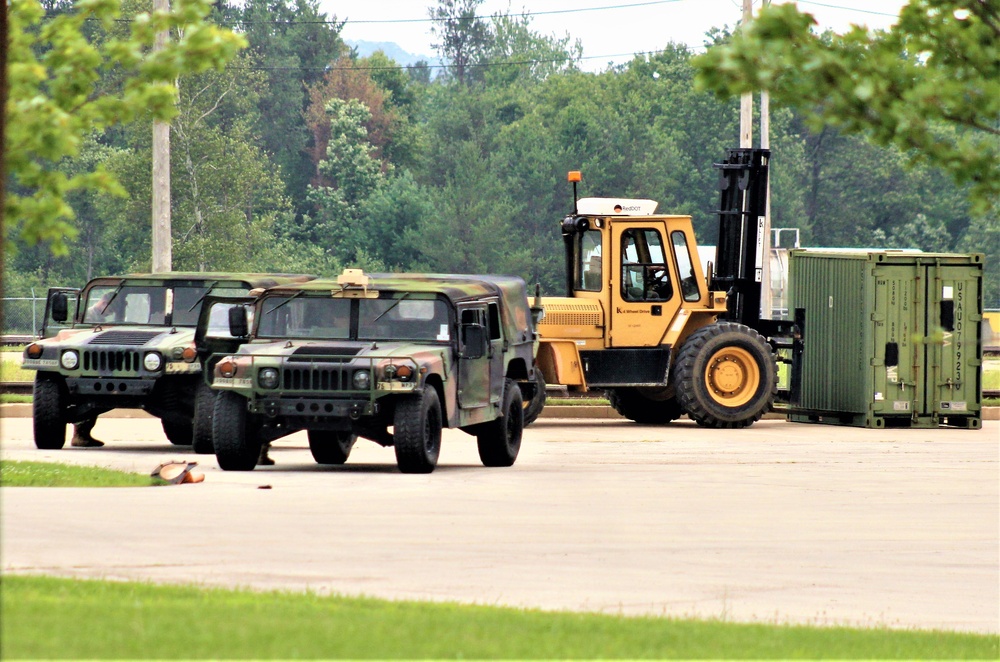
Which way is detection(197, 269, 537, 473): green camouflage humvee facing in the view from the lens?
facing the viewer and to the left of the viewer

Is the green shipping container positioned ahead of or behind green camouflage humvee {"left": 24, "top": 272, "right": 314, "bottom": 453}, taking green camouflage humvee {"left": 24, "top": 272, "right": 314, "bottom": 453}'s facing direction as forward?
behind

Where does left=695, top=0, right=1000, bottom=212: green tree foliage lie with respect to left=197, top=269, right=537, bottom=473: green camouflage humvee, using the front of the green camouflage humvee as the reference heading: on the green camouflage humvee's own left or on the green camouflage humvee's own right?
on the green camouflage humvee's own left

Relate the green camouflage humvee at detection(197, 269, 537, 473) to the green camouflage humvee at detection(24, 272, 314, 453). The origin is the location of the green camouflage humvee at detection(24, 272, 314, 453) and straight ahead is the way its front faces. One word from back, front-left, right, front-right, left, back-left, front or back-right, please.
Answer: left

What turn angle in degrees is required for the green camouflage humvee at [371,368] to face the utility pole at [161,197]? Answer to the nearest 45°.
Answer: approximately 135° to its right

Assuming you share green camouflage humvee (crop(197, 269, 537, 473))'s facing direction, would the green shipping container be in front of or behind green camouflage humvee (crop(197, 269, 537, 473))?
behind

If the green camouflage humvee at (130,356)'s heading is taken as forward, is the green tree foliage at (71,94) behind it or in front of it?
in front

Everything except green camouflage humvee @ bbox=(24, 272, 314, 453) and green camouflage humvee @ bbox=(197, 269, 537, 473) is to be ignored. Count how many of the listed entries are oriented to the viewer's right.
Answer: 0

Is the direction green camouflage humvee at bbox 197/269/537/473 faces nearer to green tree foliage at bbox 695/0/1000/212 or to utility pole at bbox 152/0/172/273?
the green tree foliage

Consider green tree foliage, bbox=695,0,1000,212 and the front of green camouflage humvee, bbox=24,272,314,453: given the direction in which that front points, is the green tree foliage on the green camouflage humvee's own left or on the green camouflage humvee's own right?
on the green camouflage humvee's own left
